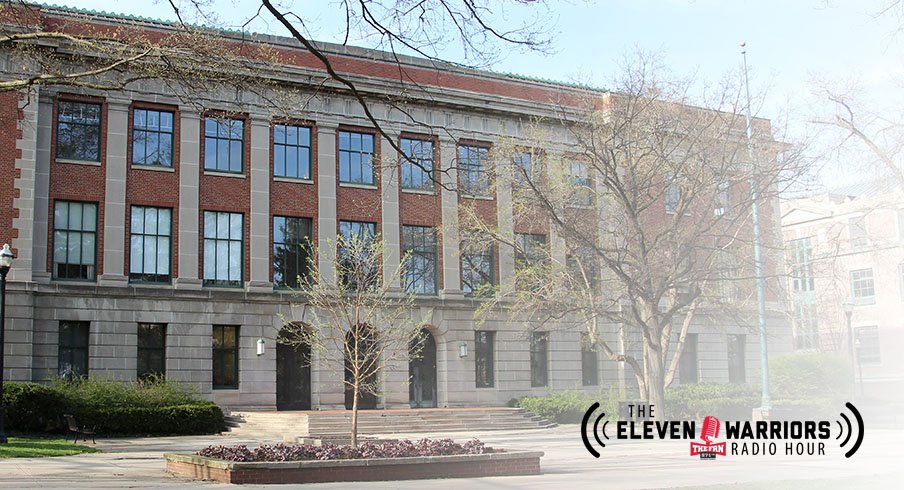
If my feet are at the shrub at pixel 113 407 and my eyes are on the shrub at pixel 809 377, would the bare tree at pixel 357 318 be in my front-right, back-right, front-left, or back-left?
front-right

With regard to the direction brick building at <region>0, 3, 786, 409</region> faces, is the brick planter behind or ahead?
ahead

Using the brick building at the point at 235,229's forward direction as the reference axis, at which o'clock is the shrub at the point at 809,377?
The shrub is roughly at 10 o'clock from the brick building.

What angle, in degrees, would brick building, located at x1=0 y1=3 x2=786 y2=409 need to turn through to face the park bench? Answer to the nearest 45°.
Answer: approximately 90° to its right

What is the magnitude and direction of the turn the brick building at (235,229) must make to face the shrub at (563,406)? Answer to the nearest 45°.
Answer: approximately 45° to its left

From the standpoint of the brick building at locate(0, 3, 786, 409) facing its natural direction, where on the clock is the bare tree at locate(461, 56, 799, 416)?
The bare tree is roughly at 11 o'clock from the brick building.

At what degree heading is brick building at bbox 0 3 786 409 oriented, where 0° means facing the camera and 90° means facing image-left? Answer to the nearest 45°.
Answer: approximately 315°
